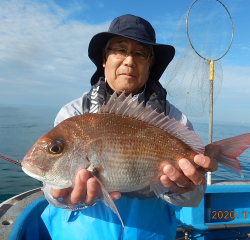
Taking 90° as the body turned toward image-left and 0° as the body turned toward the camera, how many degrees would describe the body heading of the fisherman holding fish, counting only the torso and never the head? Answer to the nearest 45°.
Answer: approximately 0°
